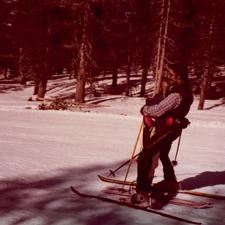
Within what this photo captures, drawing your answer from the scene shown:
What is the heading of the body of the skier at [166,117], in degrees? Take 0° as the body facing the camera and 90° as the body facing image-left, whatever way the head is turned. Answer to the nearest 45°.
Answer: approximately 90°

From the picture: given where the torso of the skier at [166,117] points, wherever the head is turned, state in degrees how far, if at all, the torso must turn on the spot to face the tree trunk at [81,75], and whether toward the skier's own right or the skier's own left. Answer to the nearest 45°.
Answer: approximately 90° to the skier's own right

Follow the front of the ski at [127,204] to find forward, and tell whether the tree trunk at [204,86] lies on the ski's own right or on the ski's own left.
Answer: on the ski's own right

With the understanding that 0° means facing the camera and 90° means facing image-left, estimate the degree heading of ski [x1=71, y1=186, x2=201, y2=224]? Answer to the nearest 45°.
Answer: approximately 90°

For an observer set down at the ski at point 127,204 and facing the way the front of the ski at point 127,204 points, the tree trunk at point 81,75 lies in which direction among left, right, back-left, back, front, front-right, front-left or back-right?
right

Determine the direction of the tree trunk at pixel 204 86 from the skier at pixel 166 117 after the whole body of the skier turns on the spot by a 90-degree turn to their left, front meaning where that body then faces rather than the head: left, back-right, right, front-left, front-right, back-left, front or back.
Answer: back
